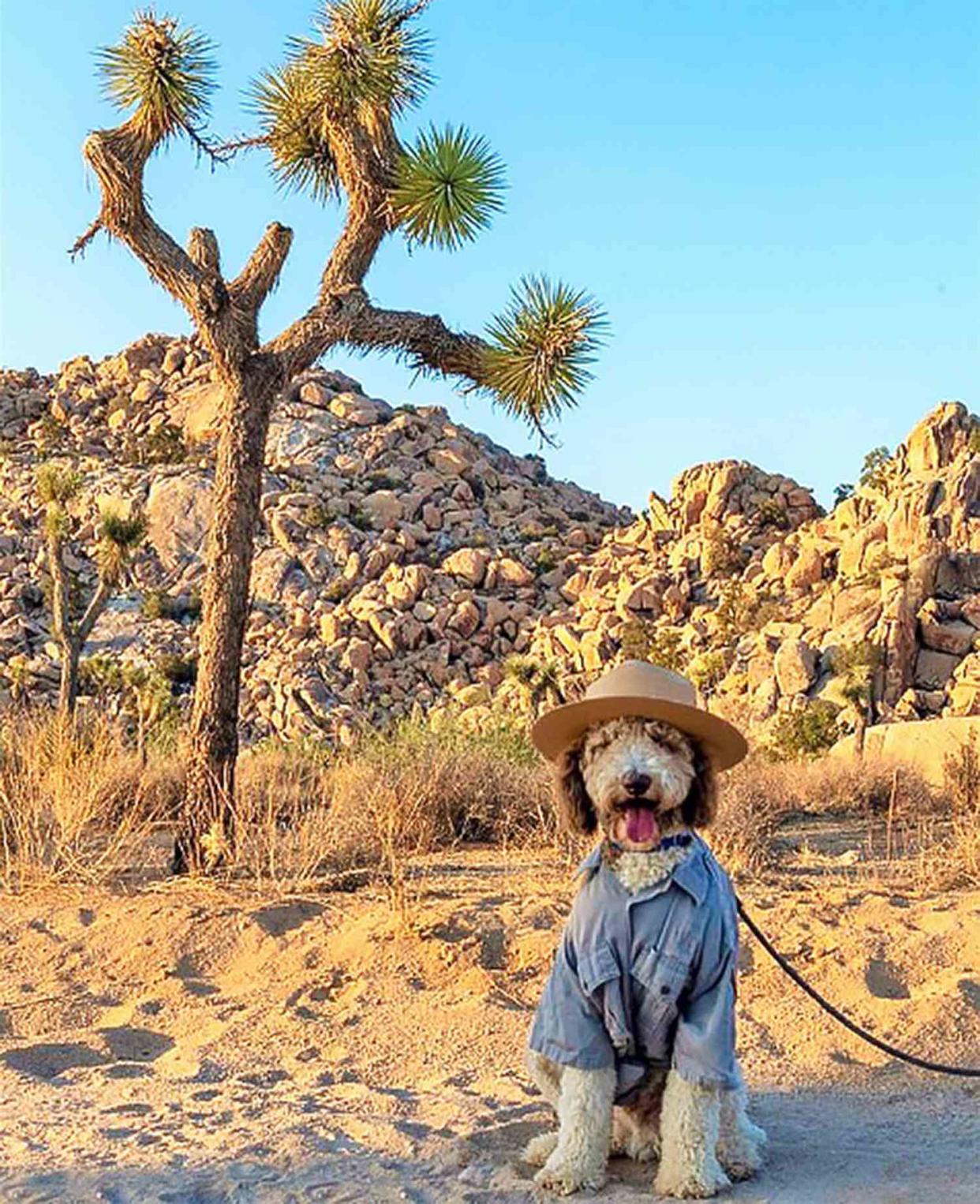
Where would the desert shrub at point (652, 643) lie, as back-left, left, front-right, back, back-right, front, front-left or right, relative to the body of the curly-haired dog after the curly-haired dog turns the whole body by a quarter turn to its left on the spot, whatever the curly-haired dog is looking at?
left

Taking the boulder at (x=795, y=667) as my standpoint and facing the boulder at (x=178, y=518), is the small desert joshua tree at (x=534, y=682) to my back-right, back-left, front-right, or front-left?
front-left

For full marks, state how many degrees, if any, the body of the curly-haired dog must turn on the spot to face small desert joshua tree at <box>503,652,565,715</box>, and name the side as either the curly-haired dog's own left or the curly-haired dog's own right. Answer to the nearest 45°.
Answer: approximately 180°

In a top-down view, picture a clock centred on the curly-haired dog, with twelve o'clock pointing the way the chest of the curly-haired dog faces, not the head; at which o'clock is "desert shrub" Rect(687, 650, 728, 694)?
The desert shrub is roughly at 6 o'clock from the curly-haired dog.

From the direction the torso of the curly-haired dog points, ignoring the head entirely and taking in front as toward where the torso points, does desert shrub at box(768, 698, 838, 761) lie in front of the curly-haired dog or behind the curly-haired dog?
behind

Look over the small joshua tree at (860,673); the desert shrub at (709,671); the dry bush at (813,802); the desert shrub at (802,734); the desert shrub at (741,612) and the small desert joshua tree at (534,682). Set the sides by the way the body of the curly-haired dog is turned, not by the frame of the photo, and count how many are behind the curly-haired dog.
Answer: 6

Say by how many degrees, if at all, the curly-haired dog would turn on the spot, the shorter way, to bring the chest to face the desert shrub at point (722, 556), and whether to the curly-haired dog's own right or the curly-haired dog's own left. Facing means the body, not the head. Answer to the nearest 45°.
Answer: approximately 180°

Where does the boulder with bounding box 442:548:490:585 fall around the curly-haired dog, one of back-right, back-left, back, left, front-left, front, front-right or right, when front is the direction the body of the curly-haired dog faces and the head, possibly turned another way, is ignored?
back

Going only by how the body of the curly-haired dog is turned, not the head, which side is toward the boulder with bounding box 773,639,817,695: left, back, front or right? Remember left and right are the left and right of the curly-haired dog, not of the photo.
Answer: back

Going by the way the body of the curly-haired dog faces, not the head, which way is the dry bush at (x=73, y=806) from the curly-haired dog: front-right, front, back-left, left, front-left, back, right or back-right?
back-right

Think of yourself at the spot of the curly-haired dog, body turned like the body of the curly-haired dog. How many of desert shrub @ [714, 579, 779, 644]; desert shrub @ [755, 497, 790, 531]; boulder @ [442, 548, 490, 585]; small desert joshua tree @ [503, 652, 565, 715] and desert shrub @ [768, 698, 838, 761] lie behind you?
5

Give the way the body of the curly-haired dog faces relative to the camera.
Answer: toward the camera
